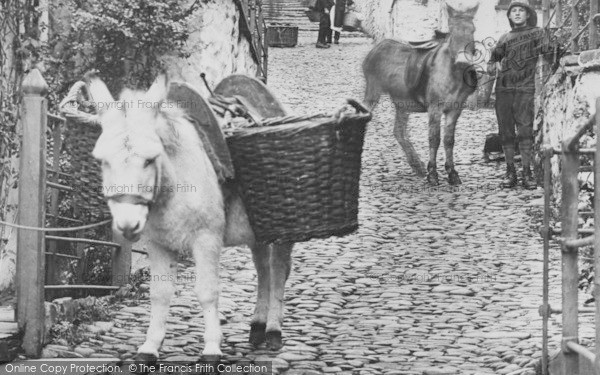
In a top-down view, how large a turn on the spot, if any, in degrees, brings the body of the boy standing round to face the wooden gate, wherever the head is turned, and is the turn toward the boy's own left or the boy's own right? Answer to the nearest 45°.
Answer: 0° — they already face it

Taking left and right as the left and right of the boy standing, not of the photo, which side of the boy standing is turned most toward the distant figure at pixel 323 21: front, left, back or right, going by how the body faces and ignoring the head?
back

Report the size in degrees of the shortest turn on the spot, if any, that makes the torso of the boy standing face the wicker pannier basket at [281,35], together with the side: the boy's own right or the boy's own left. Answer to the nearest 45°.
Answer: approximately 180°

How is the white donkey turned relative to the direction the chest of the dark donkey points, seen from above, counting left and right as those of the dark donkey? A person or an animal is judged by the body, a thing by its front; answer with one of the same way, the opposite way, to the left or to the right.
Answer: to the right

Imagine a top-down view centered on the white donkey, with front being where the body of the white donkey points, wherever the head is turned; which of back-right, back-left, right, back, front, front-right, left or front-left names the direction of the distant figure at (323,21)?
back-right

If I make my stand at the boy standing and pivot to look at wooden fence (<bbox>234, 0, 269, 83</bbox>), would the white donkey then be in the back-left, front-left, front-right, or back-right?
back-left

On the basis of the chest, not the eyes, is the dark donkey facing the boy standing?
yes

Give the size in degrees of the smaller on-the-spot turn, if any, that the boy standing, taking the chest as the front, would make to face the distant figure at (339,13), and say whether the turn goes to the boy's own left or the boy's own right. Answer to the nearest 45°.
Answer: approximately 180°

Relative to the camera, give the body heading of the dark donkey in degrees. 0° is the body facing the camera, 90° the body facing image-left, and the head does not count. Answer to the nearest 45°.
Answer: approximately 315°

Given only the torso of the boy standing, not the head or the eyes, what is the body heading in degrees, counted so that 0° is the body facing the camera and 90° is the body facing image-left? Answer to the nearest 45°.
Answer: approximately 0°

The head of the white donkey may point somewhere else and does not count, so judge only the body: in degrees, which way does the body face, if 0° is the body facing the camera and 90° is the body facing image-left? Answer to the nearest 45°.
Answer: approximately 45°

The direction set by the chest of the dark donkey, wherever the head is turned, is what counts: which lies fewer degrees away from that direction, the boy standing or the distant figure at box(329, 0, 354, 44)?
the boy standing

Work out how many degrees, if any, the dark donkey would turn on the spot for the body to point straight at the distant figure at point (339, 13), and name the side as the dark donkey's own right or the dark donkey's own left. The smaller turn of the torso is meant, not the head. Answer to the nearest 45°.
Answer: approximately 135° to the dark donkey's own left

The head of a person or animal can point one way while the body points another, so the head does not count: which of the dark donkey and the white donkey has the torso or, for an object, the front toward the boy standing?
the dark donkey
